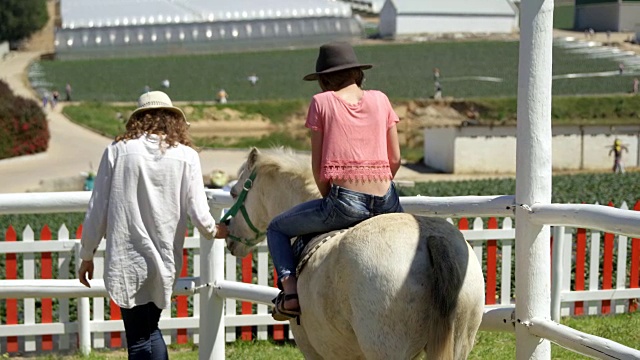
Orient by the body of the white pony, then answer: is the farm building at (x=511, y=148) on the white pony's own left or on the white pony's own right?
on the white pony's own right

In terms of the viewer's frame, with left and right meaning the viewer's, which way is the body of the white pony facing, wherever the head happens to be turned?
facing away from the viewer and to the left of the viewer

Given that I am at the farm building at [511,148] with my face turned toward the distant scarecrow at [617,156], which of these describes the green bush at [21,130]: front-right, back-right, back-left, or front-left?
back-right

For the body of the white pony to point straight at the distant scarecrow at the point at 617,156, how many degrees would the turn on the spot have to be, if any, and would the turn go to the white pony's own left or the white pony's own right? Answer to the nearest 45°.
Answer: approximately 45° to the white pony's own right

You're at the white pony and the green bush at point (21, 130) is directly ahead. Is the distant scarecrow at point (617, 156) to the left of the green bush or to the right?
right
